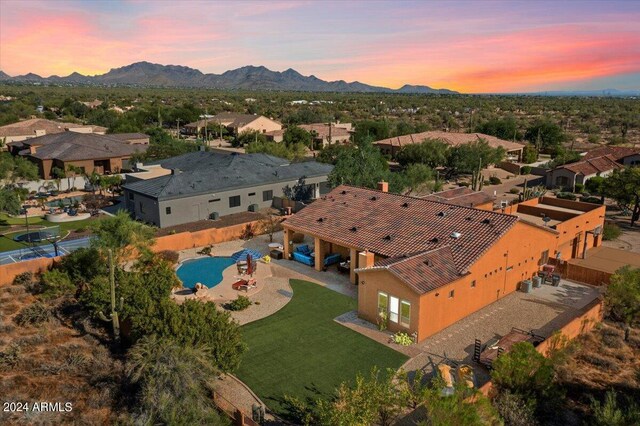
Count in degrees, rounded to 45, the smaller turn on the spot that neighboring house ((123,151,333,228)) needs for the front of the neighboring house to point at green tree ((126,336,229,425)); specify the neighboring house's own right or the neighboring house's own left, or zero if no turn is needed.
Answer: approximately 135° to the neighboring house's own right

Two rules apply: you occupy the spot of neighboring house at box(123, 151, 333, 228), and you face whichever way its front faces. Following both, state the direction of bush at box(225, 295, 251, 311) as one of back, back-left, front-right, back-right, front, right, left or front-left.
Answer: back-right

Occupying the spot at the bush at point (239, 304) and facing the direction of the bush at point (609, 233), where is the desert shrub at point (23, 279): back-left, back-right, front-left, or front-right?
back-left

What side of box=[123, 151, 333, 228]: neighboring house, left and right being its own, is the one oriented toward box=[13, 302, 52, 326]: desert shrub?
back

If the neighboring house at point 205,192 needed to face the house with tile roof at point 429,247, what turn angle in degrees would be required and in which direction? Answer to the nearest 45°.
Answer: approximately 90° to its right

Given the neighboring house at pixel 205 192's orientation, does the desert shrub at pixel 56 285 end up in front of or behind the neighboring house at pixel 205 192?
behind

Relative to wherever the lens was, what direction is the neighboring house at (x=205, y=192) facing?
facing away from the viewer and to the right of the viewer

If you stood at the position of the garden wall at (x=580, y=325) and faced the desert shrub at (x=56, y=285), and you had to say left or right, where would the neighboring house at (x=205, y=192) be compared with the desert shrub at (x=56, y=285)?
right

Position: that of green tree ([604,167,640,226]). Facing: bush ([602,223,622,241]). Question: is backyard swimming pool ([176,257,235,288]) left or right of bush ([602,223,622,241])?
right

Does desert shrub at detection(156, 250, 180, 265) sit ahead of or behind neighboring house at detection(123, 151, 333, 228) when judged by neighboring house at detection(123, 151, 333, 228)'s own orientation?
behind

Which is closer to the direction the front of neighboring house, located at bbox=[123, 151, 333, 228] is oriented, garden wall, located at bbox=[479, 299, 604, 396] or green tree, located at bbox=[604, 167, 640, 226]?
the green tree

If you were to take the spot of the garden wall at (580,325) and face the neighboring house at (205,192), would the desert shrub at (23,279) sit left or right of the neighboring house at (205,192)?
left

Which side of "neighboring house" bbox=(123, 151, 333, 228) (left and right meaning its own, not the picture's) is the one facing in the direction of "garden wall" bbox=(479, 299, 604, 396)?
right
